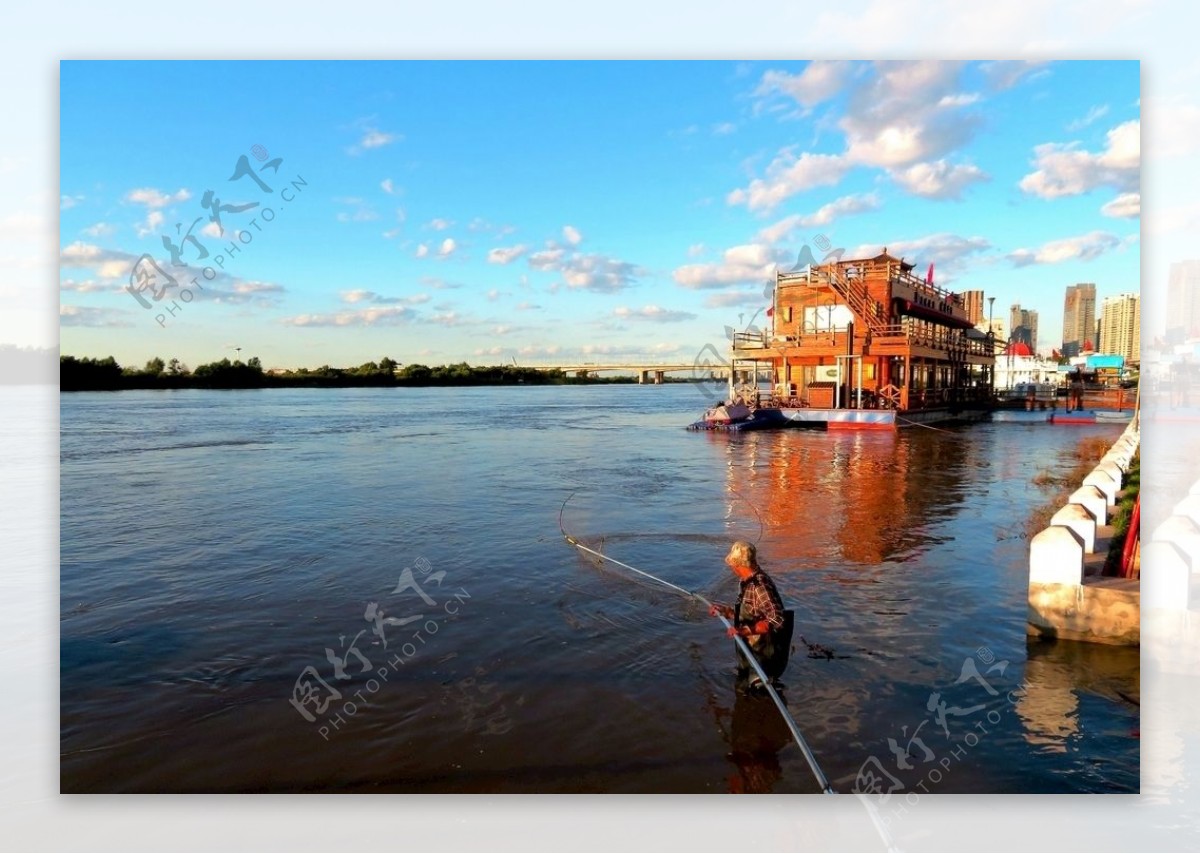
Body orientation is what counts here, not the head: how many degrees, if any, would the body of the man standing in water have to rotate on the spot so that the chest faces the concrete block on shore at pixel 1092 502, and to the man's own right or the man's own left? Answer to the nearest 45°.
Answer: approximately 135° to the man's own right

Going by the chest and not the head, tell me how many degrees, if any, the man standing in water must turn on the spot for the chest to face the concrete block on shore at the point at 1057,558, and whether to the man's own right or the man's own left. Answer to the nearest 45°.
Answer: approximately 135° to the man's own right

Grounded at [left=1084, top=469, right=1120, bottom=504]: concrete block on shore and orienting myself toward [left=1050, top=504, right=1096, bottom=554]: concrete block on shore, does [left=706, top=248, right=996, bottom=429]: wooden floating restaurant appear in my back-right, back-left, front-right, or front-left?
back-right

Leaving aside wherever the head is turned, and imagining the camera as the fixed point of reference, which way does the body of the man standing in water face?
to the viewer's left

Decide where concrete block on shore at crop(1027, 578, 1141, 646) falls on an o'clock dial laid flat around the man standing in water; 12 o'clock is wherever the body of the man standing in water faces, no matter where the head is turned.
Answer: The concrete block on shore is roughly at 5 o'clock from the man standing in water.

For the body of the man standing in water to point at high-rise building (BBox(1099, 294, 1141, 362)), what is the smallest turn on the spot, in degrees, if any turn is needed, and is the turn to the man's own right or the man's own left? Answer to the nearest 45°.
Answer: approximately 135° to the man's own right

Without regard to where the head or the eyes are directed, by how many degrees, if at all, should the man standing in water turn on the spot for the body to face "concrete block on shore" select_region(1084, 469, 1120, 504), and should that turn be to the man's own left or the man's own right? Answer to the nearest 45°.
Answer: approximately 135° to the man's own right

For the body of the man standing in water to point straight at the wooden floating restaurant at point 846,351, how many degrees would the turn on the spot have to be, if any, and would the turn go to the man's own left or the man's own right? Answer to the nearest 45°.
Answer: approximately 90° to the man's own right

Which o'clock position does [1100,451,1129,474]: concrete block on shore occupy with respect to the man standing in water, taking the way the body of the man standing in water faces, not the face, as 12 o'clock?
The concrete block on shore is roughly at 4 o'clock from the man standing in water.
